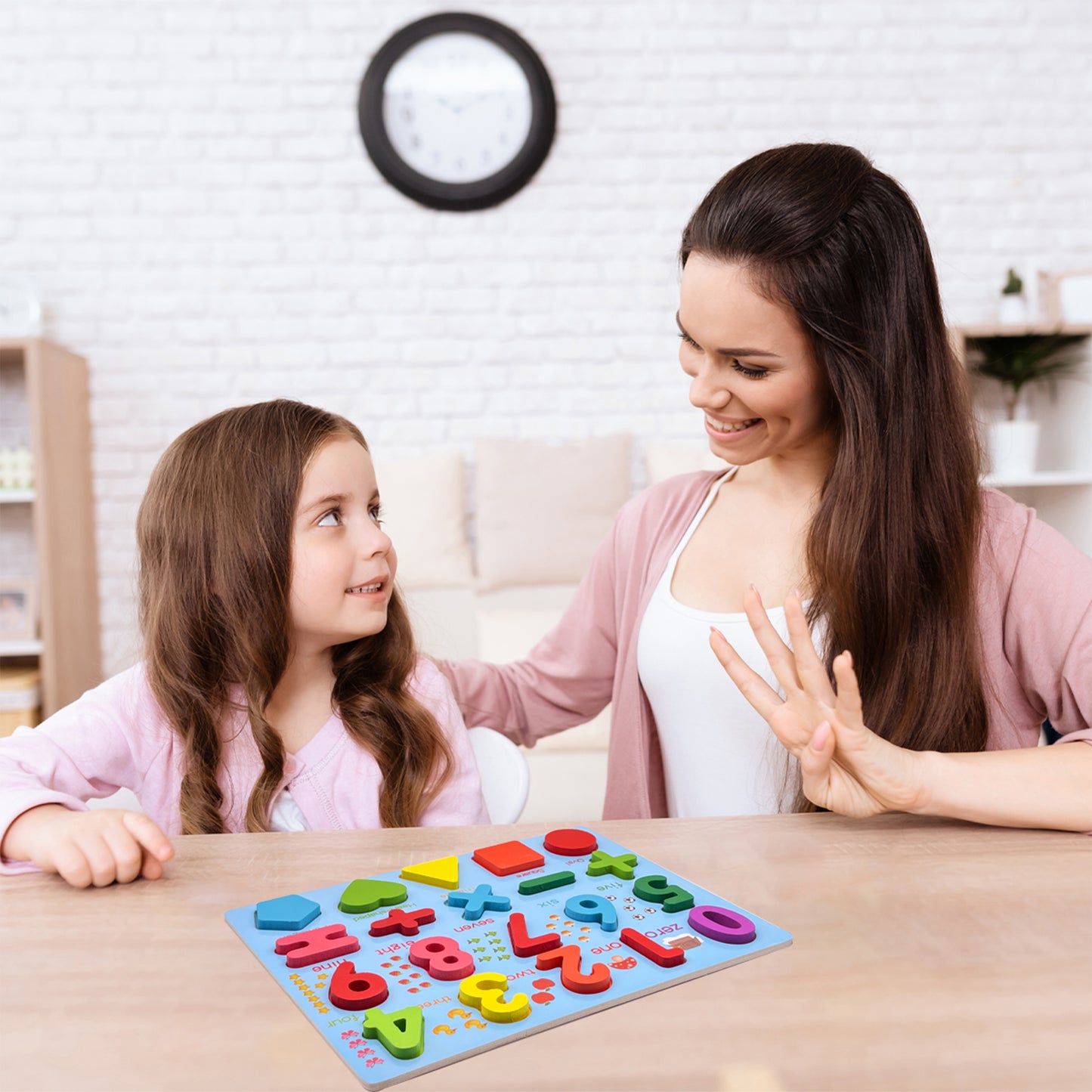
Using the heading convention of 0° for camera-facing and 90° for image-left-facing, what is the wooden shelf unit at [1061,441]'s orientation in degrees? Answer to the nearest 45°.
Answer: approximately 0°

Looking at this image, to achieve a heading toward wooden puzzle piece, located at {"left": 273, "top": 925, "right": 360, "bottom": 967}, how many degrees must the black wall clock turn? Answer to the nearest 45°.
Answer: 0° — it already faces it

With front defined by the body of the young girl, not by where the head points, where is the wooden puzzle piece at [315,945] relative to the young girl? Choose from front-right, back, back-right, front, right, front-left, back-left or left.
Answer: front-right

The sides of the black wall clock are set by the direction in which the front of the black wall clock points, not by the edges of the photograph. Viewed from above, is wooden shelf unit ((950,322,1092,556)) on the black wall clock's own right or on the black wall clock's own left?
on the black wall clock's own left

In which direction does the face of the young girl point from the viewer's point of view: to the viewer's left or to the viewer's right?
to the viewer's right

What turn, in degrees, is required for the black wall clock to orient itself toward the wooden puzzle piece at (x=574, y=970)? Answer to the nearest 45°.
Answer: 0° — it already faces it

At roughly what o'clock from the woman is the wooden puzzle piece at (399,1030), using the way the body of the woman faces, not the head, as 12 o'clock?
The wooden puzzle piece is roughly at 11 o'clock from the woman.

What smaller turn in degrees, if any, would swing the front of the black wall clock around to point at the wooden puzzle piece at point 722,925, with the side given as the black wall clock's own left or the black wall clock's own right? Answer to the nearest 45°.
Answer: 0° — it already faces it

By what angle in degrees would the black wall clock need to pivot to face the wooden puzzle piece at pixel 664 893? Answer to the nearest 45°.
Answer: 0° — it already faces it

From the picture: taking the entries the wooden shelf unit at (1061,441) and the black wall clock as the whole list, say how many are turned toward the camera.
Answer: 2

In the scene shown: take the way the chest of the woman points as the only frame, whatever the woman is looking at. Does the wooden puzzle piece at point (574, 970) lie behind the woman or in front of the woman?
in front

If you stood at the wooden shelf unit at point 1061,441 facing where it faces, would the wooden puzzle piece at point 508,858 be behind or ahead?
ahead

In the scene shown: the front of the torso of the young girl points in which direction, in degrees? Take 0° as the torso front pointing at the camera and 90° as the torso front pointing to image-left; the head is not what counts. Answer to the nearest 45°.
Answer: approximately 315°
